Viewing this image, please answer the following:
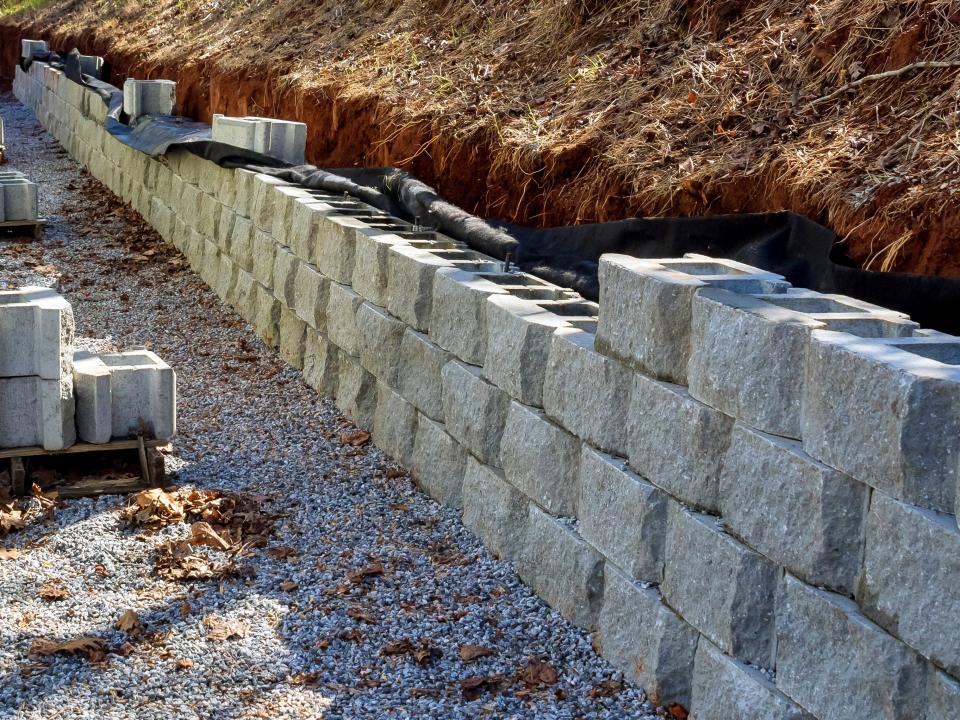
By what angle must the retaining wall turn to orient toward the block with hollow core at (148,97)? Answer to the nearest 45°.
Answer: approximately 90° to its right

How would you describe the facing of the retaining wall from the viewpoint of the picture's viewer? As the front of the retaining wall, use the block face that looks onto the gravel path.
facing the viewer and to the left of the viewer

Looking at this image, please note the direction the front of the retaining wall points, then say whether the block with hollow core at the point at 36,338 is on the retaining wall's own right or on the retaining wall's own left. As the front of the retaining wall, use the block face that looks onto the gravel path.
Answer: on the retaining wall's own right
